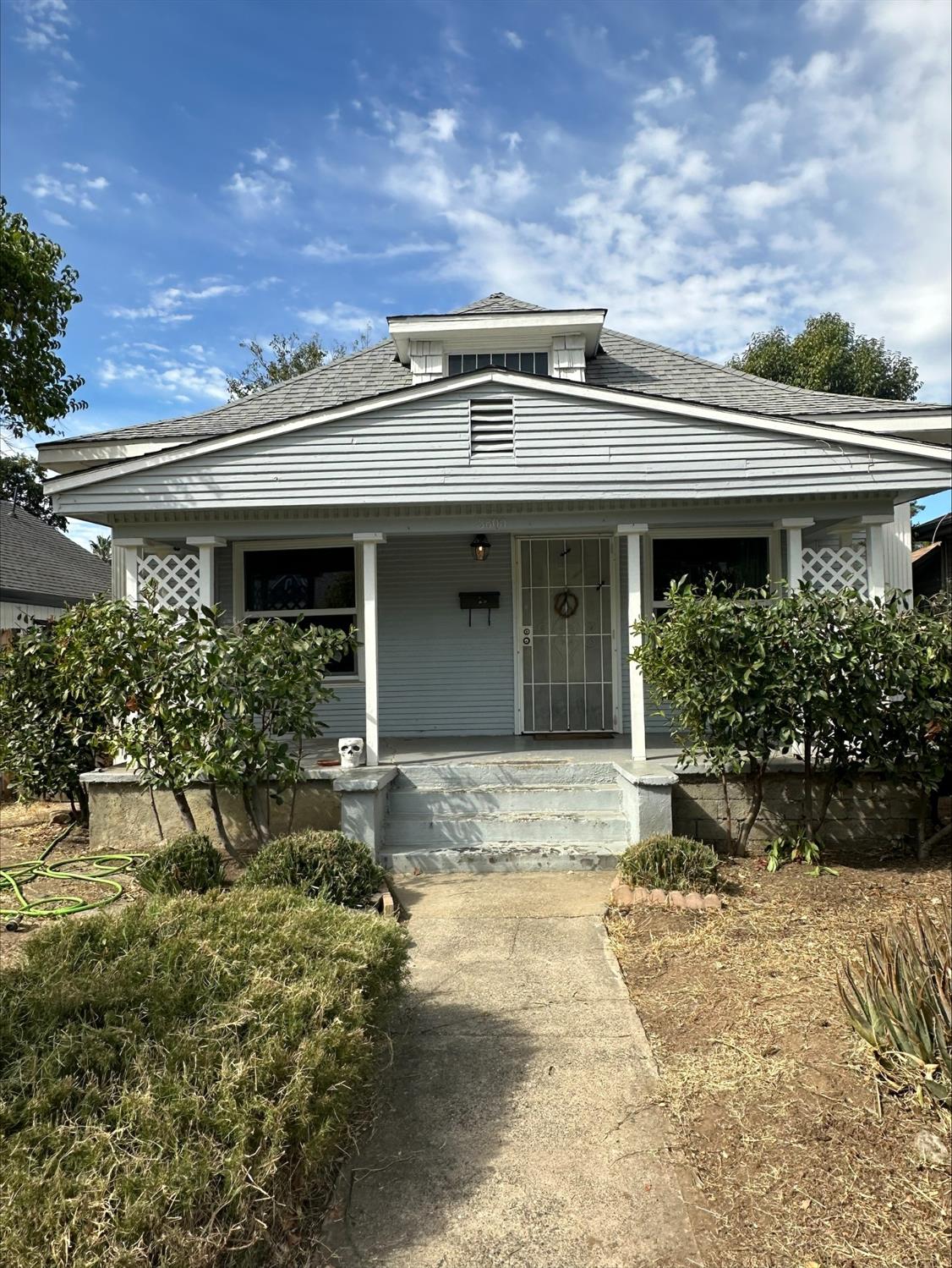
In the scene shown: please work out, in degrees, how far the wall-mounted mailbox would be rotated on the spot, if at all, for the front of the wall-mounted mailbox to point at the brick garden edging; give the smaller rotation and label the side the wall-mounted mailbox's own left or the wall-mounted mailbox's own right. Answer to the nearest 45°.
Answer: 0° — it already faces it

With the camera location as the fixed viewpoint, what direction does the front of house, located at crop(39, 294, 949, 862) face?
facing the viewer

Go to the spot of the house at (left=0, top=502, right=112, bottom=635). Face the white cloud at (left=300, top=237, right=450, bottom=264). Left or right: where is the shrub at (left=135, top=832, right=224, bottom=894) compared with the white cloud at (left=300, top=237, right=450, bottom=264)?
right

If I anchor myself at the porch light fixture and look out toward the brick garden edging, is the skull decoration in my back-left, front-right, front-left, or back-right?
front-right

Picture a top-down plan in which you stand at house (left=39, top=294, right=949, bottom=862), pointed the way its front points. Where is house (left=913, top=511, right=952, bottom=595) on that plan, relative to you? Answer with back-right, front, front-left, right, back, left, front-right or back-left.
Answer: back-left

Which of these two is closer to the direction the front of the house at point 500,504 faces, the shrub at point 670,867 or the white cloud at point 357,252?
the shrub

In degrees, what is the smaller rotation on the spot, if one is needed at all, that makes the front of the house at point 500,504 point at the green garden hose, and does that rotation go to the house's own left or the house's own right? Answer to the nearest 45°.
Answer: approximately 45° to the house's own right

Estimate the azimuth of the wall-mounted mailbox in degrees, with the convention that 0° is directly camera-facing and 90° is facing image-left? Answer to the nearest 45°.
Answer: approximately 0°
